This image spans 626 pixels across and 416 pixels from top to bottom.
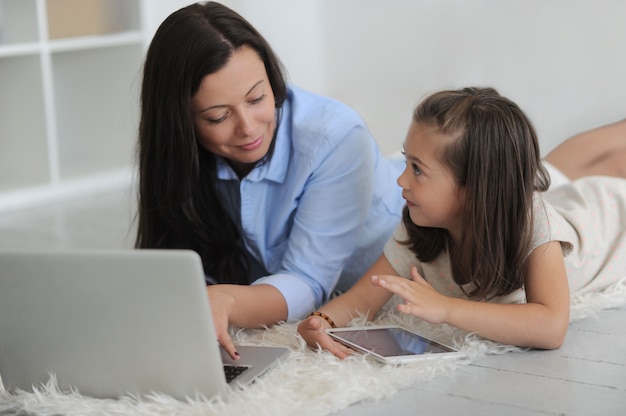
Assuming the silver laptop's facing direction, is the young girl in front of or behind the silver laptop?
in front

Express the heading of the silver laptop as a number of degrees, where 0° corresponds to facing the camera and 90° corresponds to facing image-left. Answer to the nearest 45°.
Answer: approximately 225°

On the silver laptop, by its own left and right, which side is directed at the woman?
front

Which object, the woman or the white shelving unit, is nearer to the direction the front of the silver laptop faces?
the woman

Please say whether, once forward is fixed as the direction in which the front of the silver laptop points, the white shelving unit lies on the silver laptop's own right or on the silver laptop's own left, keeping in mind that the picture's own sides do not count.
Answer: on the silver laptop's own left
